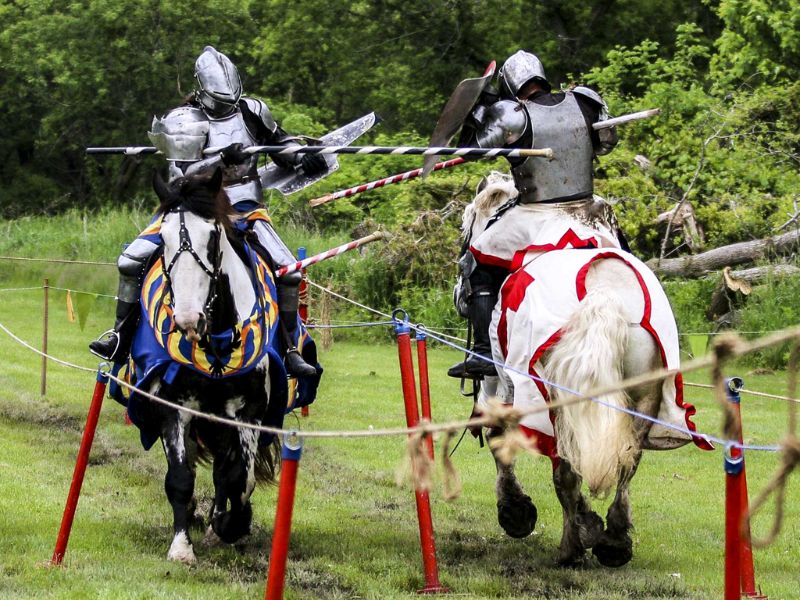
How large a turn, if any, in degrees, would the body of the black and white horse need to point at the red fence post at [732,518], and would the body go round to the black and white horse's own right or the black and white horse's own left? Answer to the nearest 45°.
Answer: approximately 45° to the black and white horse's own left

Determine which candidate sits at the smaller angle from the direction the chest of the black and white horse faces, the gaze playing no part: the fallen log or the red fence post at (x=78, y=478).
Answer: the red fence post

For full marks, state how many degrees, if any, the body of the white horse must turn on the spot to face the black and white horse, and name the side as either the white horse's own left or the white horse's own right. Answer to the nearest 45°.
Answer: approximately 45° to the white horse's own left

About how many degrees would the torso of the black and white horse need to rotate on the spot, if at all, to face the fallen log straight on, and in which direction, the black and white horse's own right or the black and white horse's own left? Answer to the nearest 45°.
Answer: approximately 135° to the black and white horse's own left

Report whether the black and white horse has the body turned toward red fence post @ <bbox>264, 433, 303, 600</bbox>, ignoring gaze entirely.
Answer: yes

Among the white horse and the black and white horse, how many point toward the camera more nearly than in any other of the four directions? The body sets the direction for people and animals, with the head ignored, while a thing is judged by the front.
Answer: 1

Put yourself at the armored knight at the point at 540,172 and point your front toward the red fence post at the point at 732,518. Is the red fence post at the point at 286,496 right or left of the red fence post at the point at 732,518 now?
right

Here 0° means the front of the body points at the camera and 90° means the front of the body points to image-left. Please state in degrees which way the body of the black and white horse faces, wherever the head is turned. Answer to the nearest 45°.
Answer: approximately 0°

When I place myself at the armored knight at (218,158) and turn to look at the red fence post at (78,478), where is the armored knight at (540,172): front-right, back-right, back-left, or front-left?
back-left

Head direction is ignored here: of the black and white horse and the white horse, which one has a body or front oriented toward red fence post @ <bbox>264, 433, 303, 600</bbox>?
the black and white horse

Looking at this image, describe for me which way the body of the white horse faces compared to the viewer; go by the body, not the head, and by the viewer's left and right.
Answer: facing away from the viewer and to the left of the viewer

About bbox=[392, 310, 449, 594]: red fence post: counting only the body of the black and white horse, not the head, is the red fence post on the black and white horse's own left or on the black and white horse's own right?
on the black and white horse's own left

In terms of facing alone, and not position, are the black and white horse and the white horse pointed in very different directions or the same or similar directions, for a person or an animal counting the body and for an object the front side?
very different directions

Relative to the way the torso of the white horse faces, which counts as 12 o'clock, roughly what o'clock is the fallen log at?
The fallen log is roughly at 2 o'clock from the white horse.

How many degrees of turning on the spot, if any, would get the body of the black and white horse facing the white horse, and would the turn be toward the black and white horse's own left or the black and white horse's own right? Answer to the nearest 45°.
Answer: approximately 45° to the black and white horse's own left
